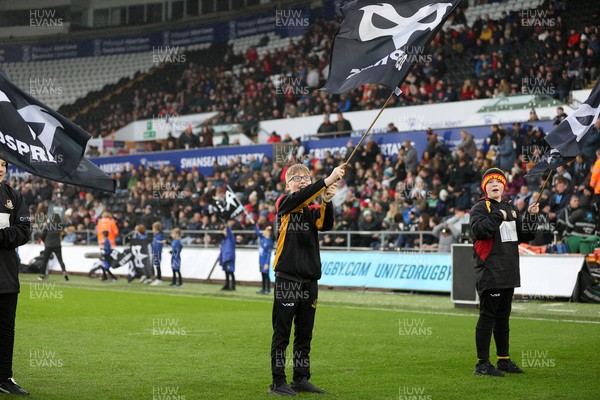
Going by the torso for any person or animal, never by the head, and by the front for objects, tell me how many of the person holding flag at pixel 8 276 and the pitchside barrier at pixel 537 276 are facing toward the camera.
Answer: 2

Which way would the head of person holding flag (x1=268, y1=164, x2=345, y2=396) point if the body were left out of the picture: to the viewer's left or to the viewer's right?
to the viewer's right

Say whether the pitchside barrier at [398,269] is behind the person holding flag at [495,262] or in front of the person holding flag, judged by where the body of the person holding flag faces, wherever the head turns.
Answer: behind

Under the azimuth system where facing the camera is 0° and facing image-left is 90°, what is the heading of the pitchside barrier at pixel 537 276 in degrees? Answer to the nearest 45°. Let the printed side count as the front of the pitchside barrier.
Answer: approximately 0°

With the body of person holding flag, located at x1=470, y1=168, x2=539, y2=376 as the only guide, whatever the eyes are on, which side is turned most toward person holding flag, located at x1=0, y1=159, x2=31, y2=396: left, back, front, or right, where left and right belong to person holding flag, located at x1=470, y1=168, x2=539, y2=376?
right

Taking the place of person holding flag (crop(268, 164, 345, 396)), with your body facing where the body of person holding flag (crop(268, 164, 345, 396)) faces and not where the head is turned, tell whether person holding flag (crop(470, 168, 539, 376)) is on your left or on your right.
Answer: on your left

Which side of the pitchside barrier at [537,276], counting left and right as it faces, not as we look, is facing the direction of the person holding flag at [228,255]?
right
